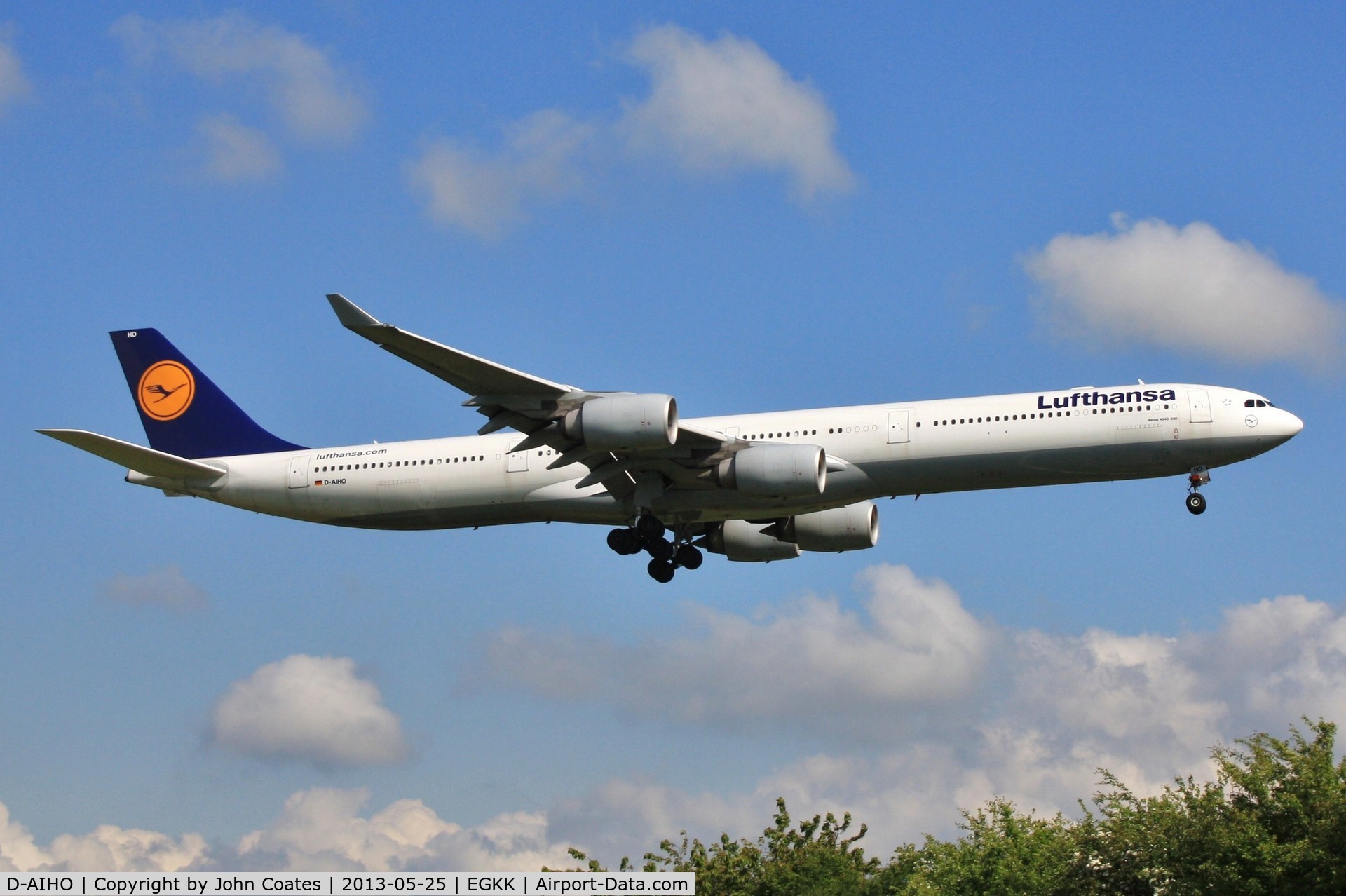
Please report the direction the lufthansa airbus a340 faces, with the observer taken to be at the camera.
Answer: facing to the right of the viewer
